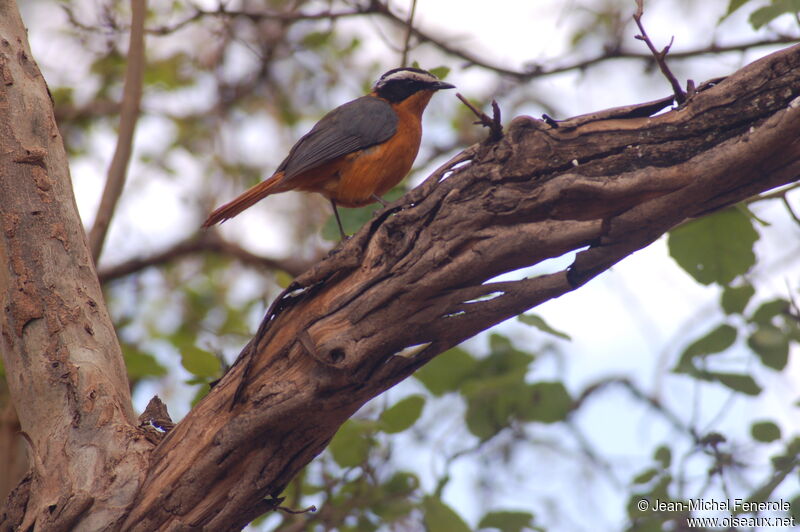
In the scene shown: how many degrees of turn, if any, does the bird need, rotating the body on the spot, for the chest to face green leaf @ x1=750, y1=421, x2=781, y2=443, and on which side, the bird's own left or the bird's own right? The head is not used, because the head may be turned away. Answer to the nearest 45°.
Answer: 0° — it already faces it

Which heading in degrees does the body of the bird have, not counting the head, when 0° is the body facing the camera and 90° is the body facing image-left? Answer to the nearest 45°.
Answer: approximately 270°
